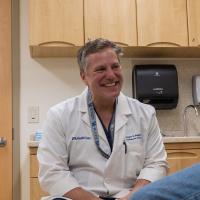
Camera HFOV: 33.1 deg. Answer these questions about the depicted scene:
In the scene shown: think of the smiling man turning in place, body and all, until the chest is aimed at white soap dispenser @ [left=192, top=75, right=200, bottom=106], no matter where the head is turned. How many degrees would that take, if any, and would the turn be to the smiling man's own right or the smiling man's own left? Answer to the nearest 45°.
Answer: approximately 135° to the smiling man's own left

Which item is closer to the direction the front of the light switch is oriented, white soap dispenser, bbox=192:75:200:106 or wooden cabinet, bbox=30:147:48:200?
the wooden cabinet

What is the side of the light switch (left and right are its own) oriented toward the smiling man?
front

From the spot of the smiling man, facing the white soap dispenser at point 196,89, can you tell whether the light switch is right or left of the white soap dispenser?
left

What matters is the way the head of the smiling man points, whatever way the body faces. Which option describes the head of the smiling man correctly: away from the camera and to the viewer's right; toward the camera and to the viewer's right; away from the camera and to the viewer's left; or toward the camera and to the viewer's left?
toward the camera and to the viewer's right

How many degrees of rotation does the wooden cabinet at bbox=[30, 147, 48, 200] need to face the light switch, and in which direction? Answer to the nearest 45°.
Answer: approximately 180°

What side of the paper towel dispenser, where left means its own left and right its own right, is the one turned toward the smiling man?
front

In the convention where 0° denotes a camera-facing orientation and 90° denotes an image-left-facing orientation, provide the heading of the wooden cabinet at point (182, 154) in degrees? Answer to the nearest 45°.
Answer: approximately 0°

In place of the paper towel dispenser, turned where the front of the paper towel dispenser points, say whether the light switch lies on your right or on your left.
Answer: on your right

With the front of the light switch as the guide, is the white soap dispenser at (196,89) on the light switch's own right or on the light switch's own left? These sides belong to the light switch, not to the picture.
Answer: on the light switch's own left
